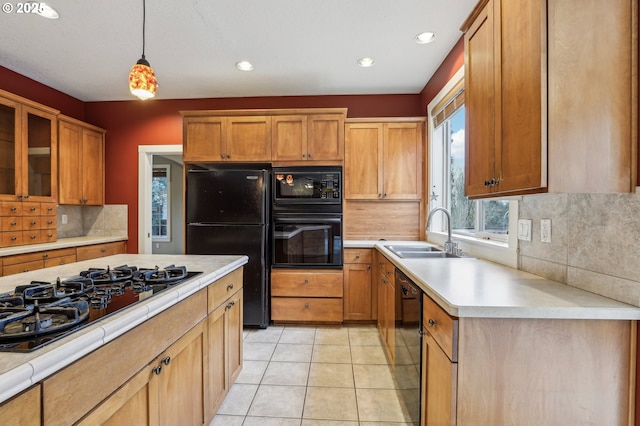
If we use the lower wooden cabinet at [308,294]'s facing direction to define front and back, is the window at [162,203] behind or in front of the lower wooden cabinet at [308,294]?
behind

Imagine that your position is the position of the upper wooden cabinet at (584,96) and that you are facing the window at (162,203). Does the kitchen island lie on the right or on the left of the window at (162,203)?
left

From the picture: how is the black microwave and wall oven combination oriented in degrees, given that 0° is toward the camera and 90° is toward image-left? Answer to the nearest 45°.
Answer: approximately 0°

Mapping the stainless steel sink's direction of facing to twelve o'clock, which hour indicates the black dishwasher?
The black dishwasher is roughly at 9 o'clock from the stainless steel sink.

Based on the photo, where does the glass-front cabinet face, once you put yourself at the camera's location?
facing the viewer and to the right of the viewer

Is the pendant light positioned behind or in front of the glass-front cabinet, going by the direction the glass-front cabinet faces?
in front

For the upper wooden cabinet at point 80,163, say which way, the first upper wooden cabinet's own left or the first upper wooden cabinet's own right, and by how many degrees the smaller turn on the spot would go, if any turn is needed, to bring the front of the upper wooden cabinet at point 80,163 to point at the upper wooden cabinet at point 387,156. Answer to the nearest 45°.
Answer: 0° — it already faces it

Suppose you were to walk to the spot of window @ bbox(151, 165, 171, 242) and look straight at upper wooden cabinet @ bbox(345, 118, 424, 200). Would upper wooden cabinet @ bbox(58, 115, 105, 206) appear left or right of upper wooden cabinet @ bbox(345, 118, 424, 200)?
right

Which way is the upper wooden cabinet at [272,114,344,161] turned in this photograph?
toward the camera

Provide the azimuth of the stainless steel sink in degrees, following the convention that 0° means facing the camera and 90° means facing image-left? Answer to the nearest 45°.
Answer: approximately 90°

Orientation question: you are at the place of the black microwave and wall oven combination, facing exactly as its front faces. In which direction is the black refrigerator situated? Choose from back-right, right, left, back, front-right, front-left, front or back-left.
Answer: right

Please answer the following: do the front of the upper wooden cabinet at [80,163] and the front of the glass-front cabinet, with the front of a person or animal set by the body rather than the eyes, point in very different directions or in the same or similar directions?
same or similar directions

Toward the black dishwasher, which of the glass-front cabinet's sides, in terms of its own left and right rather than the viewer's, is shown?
front

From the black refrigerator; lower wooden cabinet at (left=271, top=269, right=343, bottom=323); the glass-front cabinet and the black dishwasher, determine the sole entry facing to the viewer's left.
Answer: the black dishwasher

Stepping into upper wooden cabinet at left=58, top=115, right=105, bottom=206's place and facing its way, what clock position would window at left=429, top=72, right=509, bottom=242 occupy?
The window is roughly at 12 o'clock from the upper wooden cabinet.

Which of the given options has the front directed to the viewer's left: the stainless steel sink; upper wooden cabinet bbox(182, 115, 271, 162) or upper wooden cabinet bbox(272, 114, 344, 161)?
the stainless steel sink

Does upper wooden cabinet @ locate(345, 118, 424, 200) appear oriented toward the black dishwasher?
yes

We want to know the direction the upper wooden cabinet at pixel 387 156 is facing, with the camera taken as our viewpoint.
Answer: facing the viewer

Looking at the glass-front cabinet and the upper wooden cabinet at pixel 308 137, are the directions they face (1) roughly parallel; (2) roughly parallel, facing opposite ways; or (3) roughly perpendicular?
roughly perpendicular
